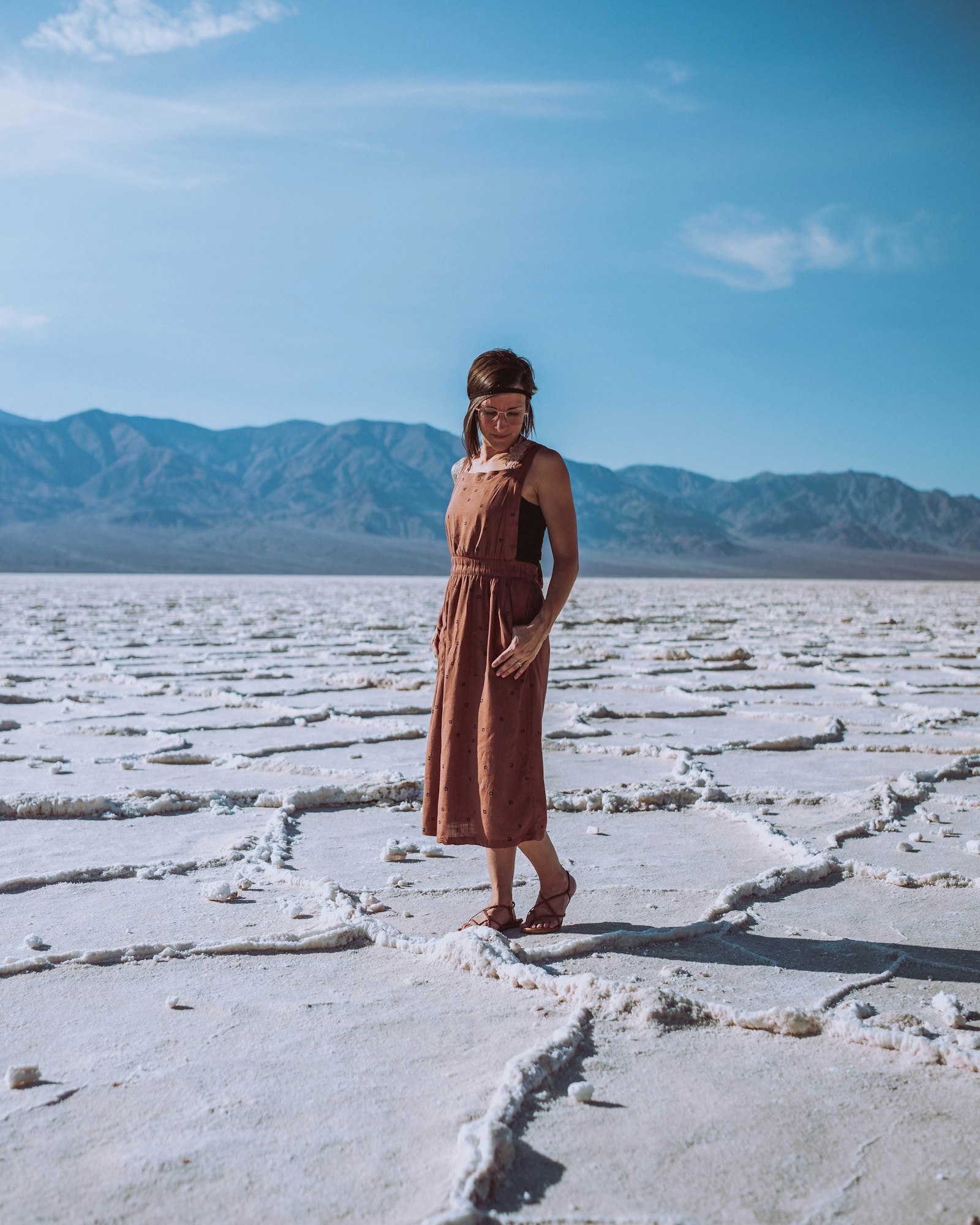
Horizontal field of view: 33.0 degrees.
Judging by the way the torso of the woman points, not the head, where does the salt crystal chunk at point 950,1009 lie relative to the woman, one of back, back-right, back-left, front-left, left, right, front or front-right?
left

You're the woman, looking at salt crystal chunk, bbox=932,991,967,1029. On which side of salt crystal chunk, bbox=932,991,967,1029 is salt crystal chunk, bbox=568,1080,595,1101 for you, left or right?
right

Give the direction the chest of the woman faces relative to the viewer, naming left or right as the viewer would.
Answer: facing the viewer and to the left of the viewer

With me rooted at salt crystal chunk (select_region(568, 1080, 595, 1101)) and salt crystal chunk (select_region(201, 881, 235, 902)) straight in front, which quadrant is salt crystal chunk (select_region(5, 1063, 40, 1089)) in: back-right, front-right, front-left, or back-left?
front-left

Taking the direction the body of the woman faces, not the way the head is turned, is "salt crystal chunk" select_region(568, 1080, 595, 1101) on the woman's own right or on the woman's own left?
on the woman's own left

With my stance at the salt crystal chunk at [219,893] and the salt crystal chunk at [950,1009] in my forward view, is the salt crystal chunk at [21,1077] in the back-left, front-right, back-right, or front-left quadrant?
front-right

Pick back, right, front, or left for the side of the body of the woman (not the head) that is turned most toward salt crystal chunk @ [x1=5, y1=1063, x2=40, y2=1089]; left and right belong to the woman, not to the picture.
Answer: front
